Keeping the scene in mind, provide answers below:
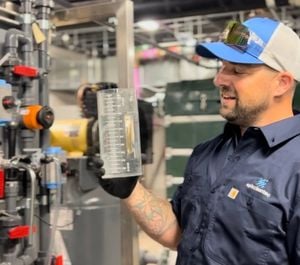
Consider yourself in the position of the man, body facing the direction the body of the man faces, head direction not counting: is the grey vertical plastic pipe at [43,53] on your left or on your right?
on your right

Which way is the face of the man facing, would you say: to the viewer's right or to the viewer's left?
to the viewer's left

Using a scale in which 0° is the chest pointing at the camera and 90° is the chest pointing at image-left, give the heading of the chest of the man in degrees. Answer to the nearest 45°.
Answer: approximately 45°
